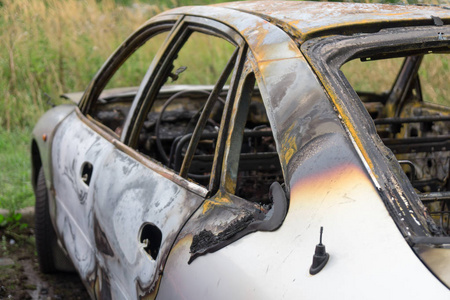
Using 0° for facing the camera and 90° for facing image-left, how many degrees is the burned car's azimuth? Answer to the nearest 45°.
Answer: approximately 135°
